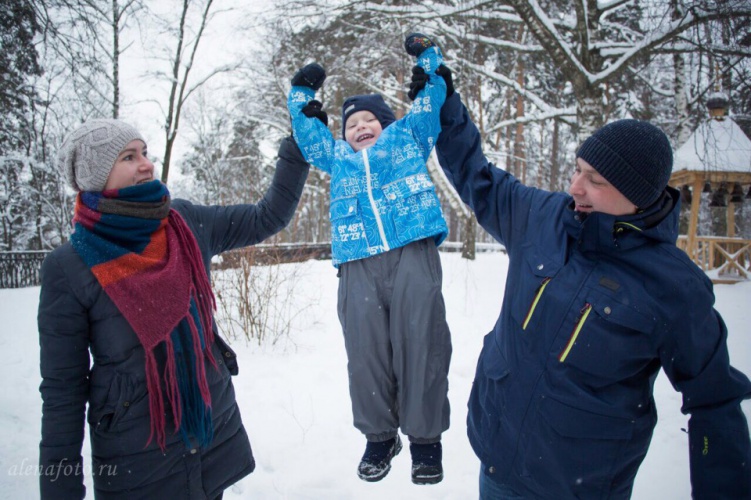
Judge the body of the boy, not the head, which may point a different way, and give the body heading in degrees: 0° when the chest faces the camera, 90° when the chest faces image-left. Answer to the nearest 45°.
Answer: approximately 0°

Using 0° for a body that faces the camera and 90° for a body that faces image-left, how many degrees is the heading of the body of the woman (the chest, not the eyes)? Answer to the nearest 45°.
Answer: approximately 315°

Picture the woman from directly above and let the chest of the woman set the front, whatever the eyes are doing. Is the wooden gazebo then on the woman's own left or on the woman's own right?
on the woman's own left

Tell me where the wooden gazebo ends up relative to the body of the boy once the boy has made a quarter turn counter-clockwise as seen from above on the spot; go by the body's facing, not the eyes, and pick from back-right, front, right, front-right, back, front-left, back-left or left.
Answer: front-left

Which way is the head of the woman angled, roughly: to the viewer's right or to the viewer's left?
to the viewer's right

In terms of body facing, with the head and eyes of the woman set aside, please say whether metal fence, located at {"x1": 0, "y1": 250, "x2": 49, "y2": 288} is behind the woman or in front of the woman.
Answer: behind
